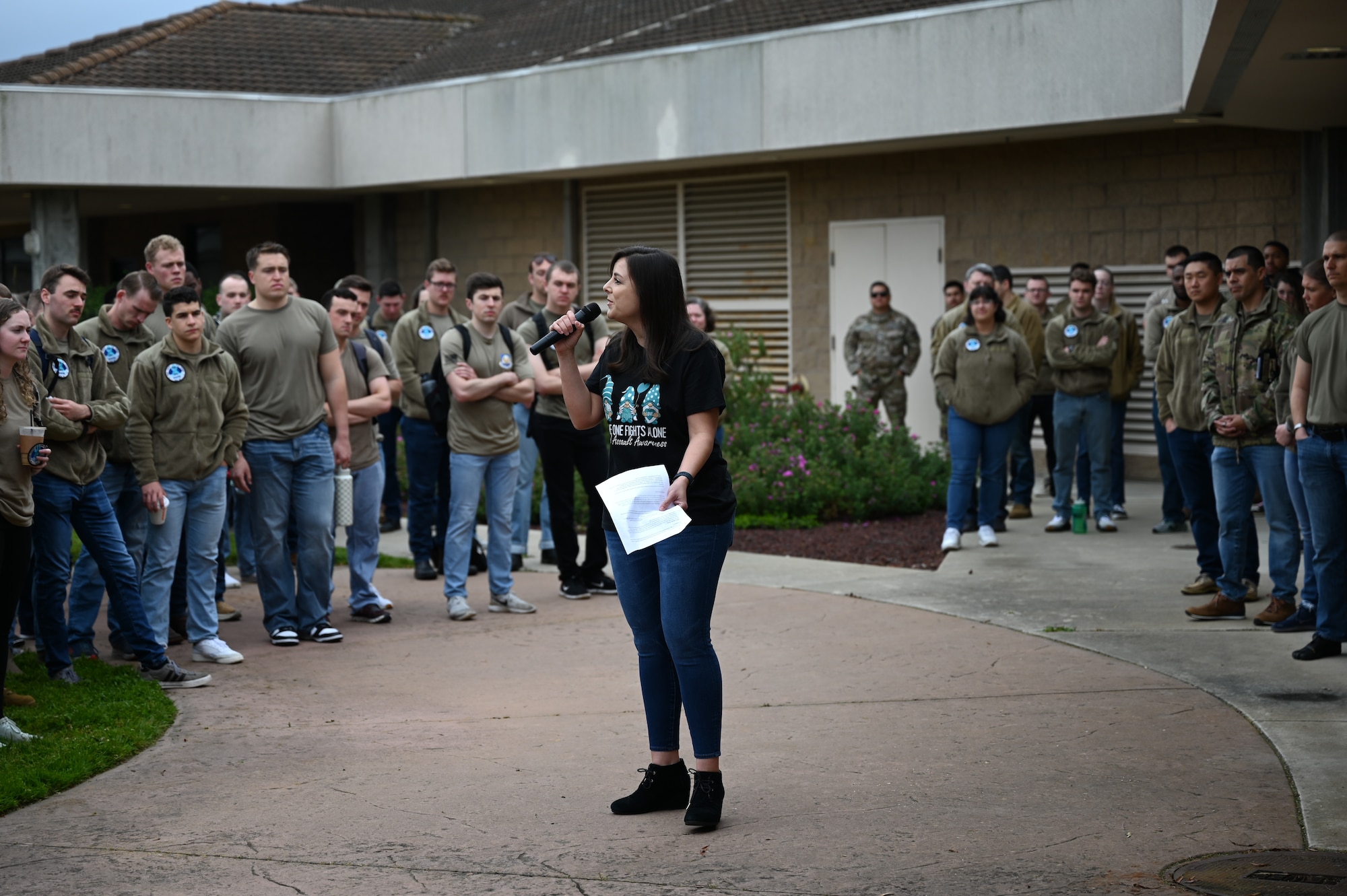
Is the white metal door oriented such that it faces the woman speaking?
yes

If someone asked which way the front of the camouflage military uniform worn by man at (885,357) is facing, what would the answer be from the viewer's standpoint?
toward the camera

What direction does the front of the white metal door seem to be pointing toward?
toward the camera

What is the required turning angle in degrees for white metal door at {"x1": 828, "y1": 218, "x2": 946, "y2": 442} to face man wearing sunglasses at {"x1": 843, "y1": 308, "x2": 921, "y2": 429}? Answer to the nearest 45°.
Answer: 0° — it already faces them

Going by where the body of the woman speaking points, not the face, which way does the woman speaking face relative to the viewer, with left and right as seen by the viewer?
facing the viewer and to the left of the viewer

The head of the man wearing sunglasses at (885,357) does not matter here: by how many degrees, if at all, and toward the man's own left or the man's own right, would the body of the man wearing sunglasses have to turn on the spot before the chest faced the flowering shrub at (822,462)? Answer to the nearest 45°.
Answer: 0° — they already face it

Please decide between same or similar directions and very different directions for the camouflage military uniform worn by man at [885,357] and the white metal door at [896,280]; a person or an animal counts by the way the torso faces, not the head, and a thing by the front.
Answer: same or similar directions

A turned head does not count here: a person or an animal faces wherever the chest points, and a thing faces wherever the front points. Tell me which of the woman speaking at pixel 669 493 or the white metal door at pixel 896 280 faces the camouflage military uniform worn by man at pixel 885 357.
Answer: the white metal door

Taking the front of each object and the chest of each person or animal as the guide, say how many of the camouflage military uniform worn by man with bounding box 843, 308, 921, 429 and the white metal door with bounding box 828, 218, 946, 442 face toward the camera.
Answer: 2

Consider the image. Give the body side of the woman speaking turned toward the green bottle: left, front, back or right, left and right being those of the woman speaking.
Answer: back

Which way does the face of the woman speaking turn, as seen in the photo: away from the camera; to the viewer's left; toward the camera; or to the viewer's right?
to the viewer's left

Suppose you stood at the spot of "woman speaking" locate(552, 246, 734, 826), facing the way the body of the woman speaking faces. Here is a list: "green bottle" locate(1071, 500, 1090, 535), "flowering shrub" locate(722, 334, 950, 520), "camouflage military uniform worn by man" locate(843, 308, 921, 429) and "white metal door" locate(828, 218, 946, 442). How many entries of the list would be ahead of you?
0

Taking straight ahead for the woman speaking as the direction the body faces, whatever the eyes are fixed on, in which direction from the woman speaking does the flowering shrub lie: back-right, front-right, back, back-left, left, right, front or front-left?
back-right

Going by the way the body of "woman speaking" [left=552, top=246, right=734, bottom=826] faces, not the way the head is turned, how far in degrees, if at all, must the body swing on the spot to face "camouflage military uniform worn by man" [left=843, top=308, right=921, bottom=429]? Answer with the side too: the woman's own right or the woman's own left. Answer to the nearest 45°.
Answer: approximately 135° to the woman's own right
